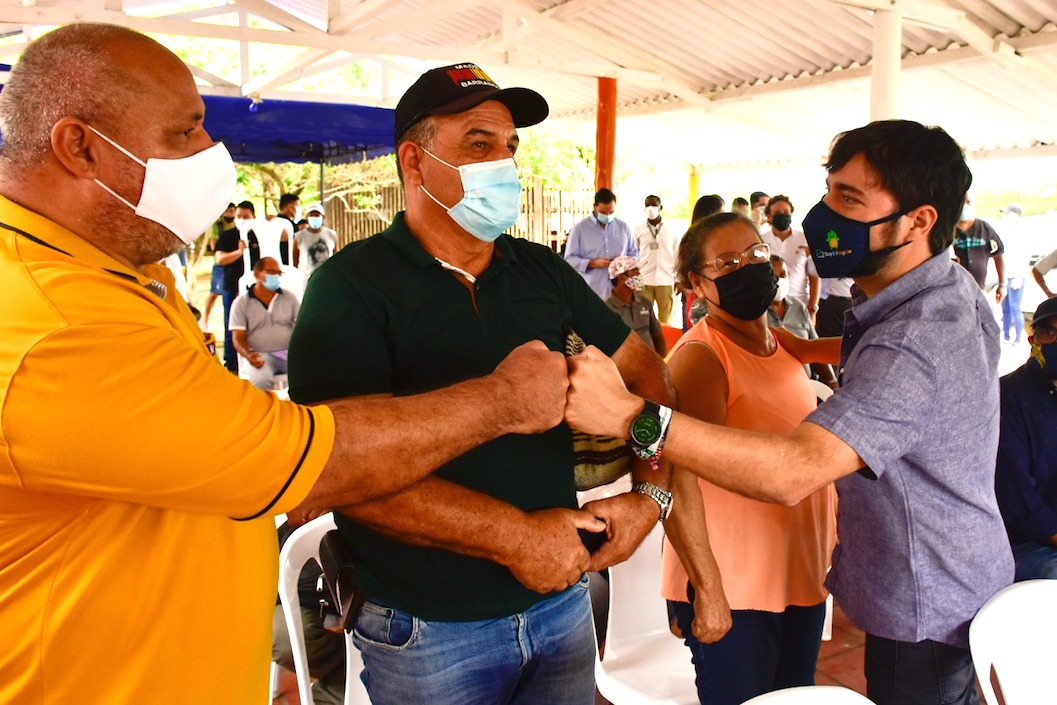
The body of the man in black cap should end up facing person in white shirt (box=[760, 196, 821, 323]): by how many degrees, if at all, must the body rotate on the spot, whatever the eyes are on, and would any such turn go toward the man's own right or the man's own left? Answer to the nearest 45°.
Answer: approximately 90° to the man's own left

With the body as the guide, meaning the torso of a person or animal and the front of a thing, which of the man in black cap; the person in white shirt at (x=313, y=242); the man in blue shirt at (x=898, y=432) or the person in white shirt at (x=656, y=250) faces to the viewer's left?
the man in blue shirt

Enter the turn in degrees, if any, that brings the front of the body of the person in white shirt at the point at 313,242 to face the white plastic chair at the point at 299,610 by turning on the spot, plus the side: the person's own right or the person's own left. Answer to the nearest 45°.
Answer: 0° — they already face it

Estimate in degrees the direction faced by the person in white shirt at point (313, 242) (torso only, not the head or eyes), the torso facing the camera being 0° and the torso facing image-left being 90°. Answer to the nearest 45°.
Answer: approximately 0°

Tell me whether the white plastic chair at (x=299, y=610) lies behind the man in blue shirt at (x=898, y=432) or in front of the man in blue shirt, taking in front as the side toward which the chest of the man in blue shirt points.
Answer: in front

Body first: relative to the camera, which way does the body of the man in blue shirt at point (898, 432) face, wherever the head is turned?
to the viewer's left

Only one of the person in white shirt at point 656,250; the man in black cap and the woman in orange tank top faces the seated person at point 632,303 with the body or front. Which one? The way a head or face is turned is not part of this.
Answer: the person in white shirt

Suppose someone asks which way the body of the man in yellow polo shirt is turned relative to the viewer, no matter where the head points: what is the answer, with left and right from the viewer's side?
facing to the right of the viewer

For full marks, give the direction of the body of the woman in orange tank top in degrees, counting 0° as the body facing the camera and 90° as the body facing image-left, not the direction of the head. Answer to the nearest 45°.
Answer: approximately 315°

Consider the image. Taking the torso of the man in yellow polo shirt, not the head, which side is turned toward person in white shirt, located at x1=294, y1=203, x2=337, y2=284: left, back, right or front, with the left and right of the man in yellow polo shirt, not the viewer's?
left

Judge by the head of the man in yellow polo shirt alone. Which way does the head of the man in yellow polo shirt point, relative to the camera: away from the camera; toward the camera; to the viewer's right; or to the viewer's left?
to the viewer's right

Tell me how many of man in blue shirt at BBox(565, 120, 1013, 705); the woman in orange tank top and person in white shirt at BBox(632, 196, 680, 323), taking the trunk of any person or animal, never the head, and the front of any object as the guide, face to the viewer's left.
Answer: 1

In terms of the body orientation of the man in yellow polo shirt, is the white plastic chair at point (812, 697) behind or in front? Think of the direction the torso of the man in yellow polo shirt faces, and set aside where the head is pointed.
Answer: in front
